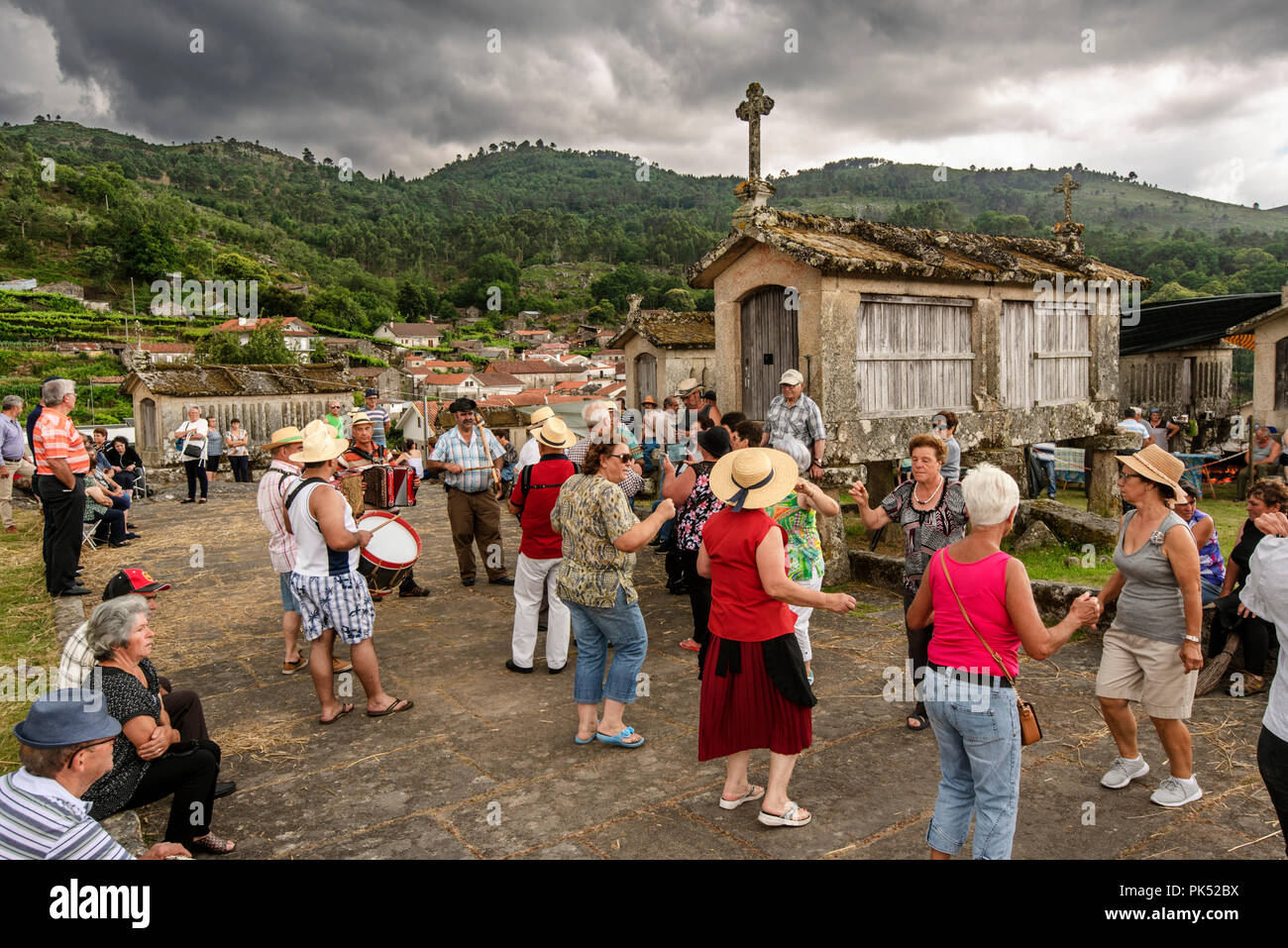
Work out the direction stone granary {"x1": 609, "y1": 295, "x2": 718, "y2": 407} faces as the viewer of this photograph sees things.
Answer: facing the viewer and to the left of the viewer

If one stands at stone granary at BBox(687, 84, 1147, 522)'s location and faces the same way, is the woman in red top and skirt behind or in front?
in front

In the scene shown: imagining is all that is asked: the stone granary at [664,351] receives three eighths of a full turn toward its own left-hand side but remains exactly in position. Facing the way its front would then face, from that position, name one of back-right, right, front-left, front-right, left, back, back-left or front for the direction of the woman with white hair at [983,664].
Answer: right

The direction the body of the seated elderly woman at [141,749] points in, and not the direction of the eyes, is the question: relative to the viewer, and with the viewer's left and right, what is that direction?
facing to the right of the viewer

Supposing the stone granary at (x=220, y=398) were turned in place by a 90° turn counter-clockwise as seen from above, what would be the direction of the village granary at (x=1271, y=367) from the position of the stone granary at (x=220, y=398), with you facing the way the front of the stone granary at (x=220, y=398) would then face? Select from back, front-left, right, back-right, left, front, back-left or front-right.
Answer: front

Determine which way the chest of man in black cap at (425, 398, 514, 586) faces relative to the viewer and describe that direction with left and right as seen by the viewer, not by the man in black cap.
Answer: facing the viewer

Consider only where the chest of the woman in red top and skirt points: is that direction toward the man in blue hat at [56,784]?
no

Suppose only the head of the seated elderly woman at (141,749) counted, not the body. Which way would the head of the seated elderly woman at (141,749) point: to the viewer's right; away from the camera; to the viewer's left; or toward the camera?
to the viewer's right

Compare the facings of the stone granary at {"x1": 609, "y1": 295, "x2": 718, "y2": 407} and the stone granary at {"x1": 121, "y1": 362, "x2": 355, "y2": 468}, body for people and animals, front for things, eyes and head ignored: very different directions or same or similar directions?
same or similar directions

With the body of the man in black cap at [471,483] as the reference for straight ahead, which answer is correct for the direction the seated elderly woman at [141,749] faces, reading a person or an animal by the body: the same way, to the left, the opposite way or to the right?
to the left
